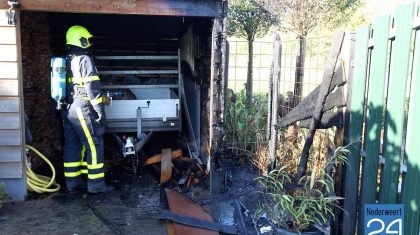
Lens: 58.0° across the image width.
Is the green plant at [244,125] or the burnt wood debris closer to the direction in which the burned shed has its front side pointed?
the burnt wood debris

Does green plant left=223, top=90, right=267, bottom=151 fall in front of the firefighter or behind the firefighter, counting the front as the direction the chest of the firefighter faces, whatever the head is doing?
in front

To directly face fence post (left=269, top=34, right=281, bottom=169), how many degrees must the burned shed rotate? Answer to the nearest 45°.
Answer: approximately 45° to its left

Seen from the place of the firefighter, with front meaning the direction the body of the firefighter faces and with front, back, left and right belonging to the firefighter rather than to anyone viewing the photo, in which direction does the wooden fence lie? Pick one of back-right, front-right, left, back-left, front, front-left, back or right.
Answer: front-right

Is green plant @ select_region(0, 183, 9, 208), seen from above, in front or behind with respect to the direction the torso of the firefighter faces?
behind

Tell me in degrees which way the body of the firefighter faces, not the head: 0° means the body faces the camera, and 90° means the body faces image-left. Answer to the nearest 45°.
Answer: approximately 270°

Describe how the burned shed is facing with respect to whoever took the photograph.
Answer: facing the viewer
